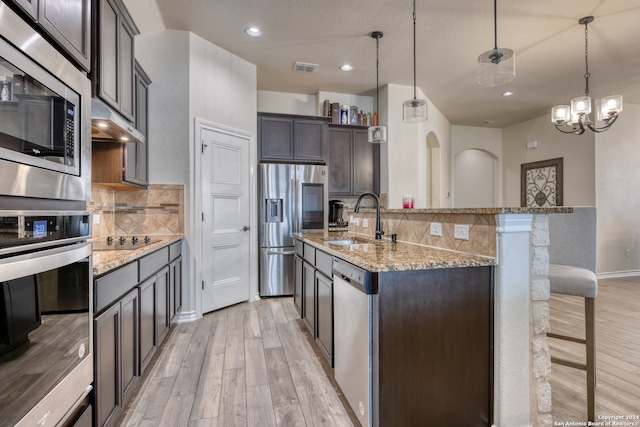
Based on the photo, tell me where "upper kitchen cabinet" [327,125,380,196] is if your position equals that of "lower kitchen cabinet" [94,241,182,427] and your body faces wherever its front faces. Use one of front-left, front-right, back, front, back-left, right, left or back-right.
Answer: front-left

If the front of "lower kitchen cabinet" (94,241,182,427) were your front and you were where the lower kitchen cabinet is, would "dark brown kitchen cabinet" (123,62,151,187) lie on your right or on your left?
on your left

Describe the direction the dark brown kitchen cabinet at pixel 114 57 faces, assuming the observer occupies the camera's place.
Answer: facing to the right of the viewer

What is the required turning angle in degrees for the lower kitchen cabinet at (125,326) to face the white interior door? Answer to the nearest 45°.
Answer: approximately 45° to its left

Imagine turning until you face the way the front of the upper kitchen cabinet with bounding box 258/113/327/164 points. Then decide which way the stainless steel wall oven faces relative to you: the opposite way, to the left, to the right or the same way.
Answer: to the left

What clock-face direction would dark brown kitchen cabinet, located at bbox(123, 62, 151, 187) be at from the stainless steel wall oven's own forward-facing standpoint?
The dark brown kitchen cabinet is roughly at 8 o'clock from the stainless steel wall oven.

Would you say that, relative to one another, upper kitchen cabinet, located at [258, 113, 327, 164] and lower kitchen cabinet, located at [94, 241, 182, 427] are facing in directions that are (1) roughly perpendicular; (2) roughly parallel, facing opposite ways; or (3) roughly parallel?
roughly perpendicular

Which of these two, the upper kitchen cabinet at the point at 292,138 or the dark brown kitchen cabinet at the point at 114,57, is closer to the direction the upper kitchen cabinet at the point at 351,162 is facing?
the dark brown kitchen cabinet

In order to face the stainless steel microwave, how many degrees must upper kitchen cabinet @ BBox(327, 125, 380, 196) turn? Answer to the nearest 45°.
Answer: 0° — it already faces it

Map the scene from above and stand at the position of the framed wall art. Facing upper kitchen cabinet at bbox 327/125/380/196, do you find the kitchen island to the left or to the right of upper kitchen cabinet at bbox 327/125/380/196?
left

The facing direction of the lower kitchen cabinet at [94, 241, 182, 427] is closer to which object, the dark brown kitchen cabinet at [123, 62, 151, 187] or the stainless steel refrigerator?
the stainless steel refrigerator

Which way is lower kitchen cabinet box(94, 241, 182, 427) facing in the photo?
to the viewer's right
